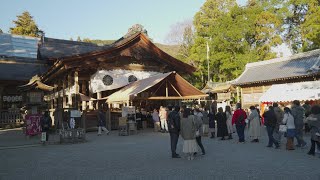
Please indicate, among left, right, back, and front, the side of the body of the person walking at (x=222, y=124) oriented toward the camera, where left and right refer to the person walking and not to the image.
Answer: back

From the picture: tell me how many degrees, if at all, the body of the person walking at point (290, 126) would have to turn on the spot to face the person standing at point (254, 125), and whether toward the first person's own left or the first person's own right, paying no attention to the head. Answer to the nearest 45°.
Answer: approximately 45° to the first person's own right

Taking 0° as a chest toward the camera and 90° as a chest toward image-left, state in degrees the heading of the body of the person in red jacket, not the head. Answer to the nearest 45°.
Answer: approximately 180°

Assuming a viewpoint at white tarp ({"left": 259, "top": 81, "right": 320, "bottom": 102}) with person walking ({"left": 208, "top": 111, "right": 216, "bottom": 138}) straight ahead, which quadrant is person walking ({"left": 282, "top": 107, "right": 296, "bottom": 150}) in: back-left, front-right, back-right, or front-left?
front-left

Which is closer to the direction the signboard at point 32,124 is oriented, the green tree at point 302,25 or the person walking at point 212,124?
the person walking

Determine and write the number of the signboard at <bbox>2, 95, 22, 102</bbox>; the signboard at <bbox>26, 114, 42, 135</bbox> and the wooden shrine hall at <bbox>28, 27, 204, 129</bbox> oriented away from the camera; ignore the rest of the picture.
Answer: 0

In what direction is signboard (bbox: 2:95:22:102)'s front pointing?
toward the camera

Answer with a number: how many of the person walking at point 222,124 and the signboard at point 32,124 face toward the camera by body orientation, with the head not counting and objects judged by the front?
1

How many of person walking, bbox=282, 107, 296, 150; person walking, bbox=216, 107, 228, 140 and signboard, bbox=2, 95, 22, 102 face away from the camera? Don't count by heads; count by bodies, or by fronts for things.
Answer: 1

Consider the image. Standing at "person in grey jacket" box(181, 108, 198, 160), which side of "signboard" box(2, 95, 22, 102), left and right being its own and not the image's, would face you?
front
